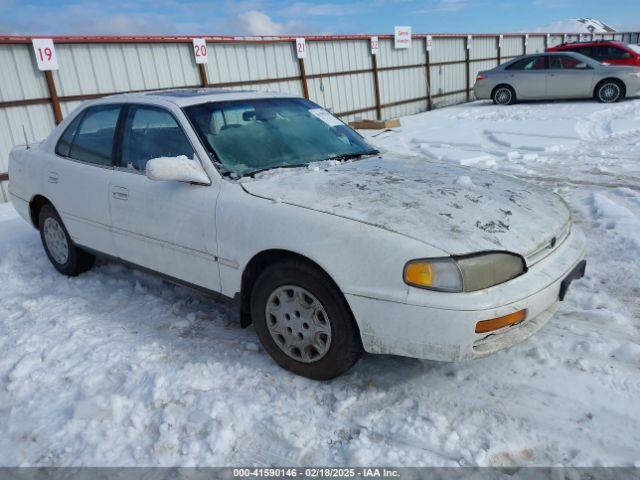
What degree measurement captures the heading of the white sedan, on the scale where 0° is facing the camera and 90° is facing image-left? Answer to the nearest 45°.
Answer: approximately 315°

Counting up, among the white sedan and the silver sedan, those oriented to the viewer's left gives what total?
0

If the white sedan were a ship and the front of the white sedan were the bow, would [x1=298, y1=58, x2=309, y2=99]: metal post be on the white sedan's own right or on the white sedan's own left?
on the white sedan's own left

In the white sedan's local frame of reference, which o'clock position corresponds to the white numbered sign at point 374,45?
The white numbered sign is roughly at 8 o'clock from the white sedan.

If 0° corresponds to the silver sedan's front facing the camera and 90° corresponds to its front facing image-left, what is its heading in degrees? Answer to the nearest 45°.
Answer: approximately 270°

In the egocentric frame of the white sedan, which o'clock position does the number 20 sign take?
The number 20 sign is roughly at 7 o'clock from the white sedan.

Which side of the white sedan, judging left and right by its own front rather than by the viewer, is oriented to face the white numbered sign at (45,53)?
back

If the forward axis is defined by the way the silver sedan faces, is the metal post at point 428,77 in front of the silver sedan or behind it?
behind

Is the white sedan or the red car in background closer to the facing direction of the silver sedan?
the red car in background

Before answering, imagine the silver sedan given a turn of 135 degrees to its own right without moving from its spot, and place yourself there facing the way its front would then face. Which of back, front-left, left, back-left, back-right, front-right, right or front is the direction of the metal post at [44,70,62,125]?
front

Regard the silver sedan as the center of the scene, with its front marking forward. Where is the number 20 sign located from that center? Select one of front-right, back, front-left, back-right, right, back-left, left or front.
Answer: back-right

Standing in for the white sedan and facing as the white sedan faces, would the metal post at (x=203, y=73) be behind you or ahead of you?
behind

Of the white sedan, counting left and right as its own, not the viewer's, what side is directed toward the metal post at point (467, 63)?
left

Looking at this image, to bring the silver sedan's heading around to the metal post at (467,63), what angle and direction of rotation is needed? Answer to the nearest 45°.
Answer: approximately 135° to its left
